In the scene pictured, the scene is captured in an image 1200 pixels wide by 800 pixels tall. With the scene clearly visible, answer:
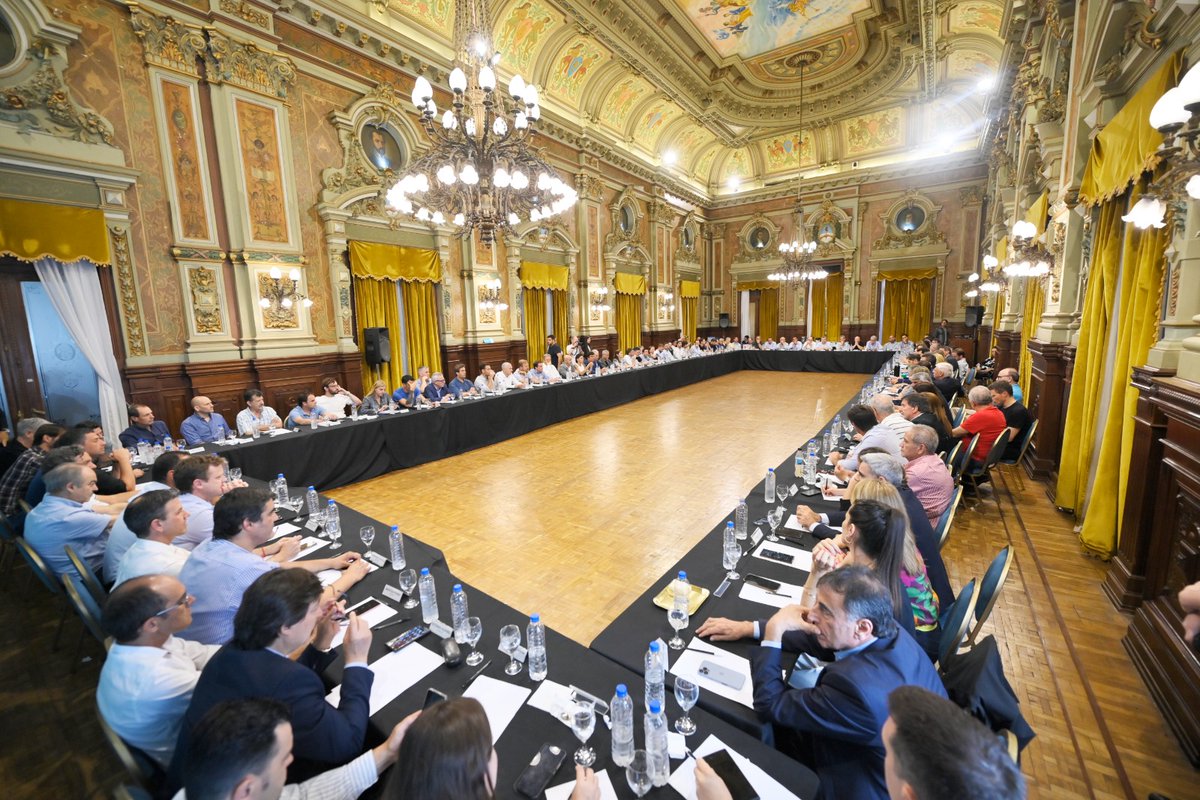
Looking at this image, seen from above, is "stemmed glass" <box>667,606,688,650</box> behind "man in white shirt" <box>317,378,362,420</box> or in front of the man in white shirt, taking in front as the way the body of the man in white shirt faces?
in front

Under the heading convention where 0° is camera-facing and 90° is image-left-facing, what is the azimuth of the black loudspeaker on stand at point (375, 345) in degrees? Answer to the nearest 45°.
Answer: approximately 315°

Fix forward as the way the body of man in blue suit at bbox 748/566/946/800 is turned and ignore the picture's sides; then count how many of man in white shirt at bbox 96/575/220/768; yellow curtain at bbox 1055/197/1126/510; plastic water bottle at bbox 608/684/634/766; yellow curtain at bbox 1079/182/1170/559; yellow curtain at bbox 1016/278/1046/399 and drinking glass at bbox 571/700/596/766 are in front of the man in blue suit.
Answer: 3

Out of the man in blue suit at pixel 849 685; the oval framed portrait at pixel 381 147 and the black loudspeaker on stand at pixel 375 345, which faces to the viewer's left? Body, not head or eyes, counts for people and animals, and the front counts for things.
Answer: the man in blue suit

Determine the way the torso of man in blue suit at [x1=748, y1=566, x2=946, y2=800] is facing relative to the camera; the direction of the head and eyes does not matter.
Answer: to the viewer's left

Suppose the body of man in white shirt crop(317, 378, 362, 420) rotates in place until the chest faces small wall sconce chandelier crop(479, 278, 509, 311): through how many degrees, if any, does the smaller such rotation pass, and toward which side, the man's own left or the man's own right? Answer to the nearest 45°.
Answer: approximately 90° to the man's own left

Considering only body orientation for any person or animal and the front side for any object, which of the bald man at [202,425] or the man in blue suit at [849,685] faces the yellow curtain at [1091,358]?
the bald man

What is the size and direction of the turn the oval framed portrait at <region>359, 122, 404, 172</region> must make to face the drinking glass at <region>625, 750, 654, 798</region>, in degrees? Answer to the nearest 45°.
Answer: approximately 45° to its right

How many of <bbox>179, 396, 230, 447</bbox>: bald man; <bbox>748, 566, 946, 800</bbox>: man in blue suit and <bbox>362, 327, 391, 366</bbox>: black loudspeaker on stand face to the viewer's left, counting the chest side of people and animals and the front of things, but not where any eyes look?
1

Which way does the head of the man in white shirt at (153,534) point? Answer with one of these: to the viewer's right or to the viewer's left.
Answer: to the viewer's right

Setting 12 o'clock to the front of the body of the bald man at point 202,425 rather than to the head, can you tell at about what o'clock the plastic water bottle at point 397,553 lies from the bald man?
The plastic water bottle is roughly at 1 o'clock from the bald man.

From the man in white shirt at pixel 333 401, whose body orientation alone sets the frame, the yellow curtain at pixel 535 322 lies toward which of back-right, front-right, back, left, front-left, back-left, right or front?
left

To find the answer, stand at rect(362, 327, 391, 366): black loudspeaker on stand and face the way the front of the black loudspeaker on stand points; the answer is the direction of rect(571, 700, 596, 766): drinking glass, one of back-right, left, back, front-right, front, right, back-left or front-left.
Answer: front-right

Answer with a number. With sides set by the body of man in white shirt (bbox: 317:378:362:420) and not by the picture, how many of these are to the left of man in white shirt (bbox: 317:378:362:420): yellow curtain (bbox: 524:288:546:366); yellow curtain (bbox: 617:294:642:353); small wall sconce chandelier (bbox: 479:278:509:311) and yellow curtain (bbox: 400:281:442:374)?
4

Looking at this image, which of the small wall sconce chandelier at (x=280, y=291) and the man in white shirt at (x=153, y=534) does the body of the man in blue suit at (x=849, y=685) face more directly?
the man in white shirt

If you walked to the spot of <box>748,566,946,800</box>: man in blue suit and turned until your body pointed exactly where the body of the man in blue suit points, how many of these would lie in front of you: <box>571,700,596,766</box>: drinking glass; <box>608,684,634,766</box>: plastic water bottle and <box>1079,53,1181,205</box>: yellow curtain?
2

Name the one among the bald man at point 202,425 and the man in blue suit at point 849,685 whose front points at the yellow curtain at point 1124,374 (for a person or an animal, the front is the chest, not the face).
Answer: the bald man

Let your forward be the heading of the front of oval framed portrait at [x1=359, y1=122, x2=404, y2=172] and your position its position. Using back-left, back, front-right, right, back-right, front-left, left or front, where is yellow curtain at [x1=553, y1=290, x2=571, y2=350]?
left

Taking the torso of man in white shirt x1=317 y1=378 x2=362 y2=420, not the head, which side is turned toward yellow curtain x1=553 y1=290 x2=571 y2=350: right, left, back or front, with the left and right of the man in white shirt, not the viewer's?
left

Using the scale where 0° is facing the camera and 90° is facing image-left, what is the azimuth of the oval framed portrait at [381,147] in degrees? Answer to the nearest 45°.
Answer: approximately 315°

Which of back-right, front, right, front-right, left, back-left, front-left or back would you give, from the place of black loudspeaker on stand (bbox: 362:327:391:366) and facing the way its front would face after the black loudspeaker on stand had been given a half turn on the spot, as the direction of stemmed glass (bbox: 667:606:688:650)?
back-left

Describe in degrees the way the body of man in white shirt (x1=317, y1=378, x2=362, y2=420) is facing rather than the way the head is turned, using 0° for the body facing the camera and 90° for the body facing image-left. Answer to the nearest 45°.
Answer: approximately 315°
